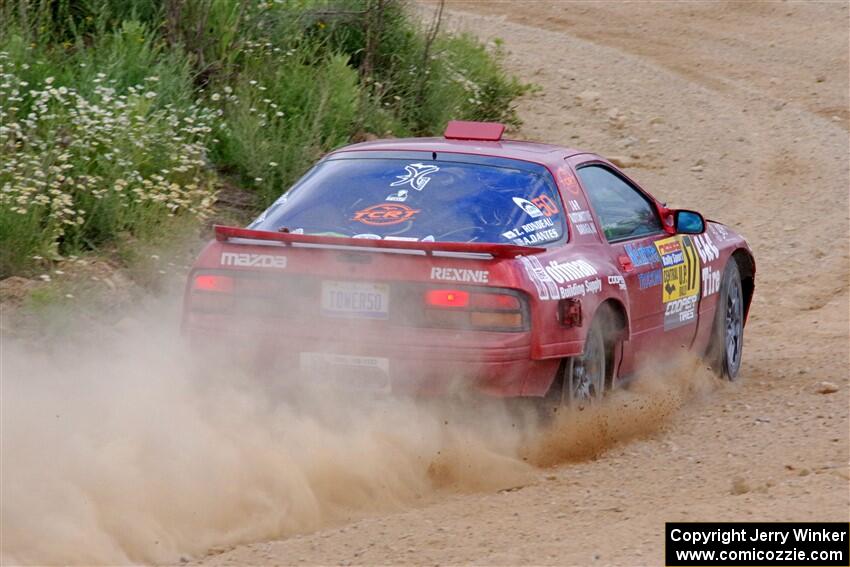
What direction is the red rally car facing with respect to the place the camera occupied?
facing away from the viewer and to the right of the viewer
